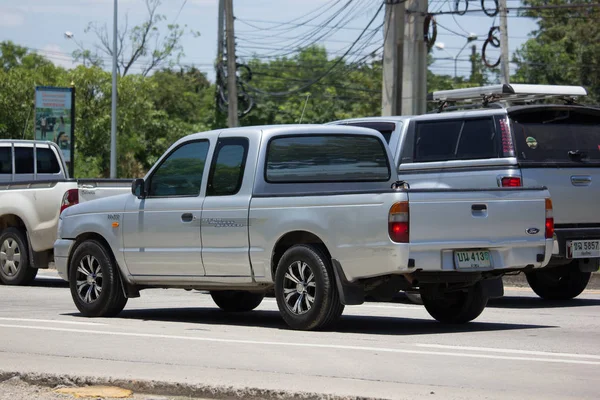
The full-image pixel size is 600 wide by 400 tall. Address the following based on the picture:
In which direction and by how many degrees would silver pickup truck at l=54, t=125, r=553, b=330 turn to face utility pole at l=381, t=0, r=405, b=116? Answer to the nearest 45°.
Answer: approximately 45° to its right

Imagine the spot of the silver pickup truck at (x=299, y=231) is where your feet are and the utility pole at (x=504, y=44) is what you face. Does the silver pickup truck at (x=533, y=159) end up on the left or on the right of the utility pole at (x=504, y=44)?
right

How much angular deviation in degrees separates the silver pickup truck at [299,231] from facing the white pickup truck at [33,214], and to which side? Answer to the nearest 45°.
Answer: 0° — it already faces it

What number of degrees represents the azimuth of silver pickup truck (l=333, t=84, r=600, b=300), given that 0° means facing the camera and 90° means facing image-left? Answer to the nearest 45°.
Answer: approximately 135°

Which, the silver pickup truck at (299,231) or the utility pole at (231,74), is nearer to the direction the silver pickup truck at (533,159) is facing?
the utility pole

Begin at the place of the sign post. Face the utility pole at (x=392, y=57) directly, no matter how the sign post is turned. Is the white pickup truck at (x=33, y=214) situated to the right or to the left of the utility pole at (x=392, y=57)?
right

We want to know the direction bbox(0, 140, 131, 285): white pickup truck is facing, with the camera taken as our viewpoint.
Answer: facing away from the viewer and to the left of the viewer

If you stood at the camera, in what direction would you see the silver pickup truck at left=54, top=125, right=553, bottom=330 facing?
facing away from the viewer and to the left of the viewer

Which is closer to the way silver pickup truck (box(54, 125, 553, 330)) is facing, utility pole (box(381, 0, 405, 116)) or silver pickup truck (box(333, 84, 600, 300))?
the utility pole

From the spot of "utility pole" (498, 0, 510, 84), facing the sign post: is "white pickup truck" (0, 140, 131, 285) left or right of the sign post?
left

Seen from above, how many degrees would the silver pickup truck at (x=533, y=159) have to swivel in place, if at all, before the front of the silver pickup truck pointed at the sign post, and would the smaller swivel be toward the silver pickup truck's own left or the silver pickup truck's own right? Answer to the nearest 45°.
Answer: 0° — it already faces it
